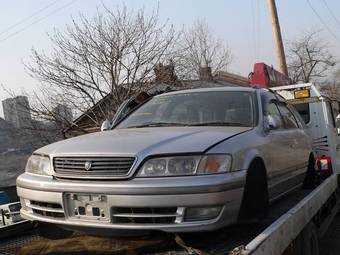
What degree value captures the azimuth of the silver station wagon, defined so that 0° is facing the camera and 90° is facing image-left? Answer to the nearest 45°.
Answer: approximately 45°

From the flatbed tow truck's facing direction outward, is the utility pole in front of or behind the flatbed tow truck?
in front

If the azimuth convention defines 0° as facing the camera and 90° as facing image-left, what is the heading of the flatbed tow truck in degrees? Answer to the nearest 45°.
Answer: approximately 225°
